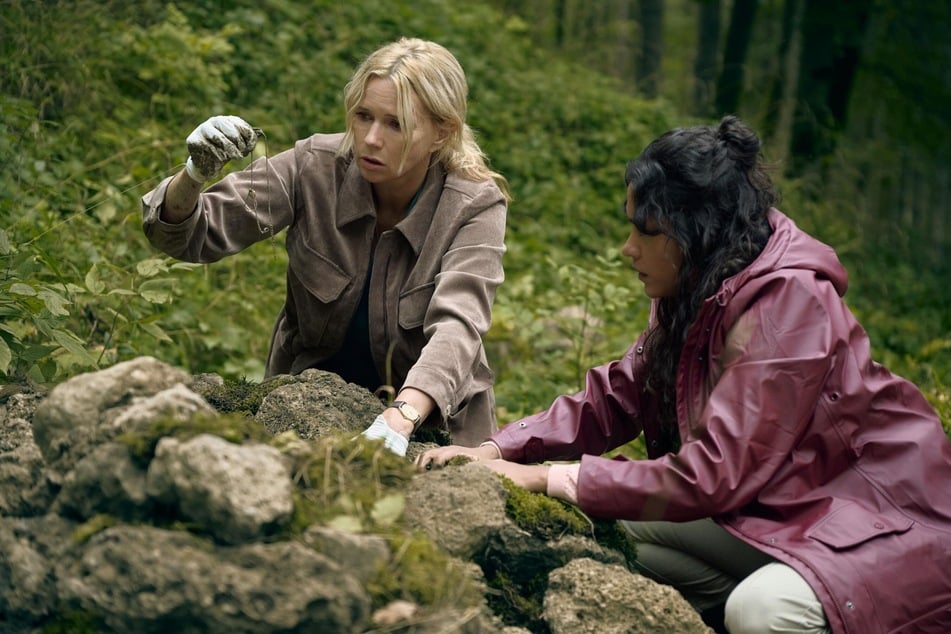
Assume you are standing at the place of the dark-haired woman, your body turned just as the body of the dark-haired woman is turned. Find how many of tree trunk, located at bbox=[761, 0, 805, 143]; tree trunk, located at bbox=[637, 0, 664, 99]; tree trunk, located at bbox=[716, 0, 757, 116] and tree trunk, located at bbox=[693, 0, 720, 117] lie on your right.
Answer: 4

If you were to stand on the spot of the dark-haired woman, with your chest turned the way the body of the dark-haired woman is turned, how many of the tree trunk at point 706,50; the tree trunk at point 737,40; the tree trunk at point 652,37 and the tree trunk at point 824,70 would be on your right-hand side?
4

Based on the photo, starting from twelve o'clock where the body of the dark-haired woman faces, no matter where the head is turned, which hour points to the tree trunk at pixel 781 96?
The tree trunk is roughly at 3 o'clock from the dark-haired woman.

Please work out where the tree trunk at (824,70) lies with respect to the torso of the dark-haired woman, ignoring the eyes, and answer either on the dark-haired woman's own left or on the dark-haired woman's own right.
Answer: on the dark-haired woman's own right

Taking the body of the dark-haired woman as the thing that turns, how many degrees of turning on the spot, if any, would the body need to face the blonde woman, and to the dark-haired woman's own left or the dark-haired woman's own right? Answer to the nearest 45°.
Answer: approximately 45° to the dark-haired woman's own right

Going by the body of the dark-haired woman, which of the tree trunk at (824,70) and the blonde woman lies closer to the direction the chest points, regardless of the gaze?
the blonde woman

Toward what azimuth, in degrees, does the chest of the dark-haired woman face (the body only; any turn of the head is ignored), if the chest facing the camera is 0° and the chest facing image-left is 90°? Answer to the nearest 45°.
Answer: approximately 90°
